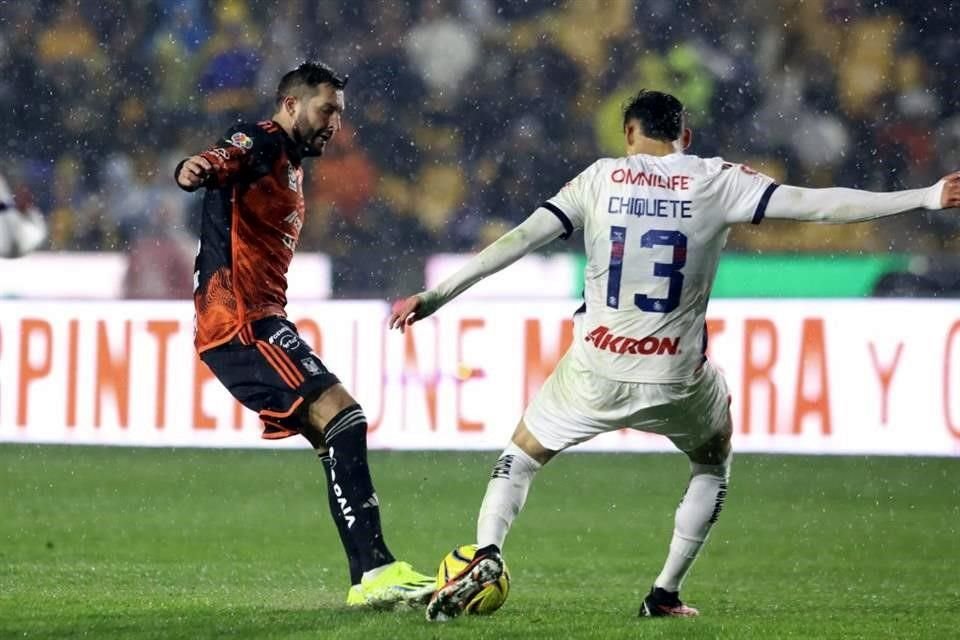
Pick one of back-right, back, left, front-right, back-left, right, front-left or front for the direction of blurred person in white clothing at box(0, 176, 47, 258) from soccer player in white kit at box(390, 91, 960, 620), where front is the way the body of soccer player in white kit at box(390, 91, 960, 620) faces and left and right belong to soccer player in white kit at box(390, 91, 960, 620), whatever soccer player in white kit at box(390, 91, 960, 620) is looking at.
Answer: front-left

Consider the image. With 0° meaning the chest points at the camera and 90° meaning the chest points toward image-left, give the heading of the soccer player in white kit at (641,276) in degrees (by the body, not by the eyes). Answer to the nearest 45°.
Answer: approximately 180°
